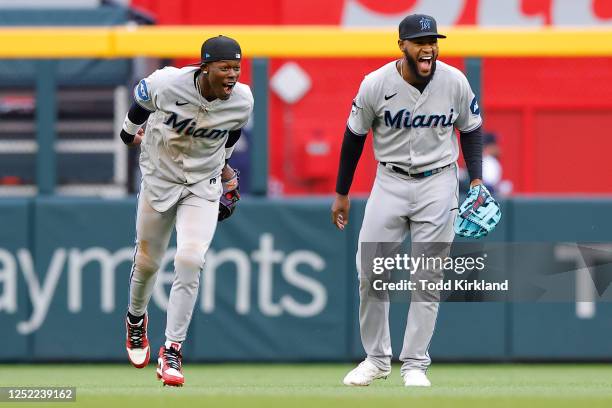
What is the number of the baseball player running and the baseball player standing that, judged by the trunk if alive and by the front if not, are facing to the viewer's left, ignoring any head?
0

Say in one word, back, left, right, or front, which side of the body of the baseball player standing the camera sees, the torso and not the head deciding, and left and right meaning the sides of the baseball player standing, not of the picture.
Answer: front

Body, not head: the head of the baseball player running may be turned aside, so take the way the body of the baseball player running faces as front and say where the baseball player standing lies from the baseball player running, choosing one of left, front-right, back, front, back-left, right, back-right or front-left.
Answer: front-left

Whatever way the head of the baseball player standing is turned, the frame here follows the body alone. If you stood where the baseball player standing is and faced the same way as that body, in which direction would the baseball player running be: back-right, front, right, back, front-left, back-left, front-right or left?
right
